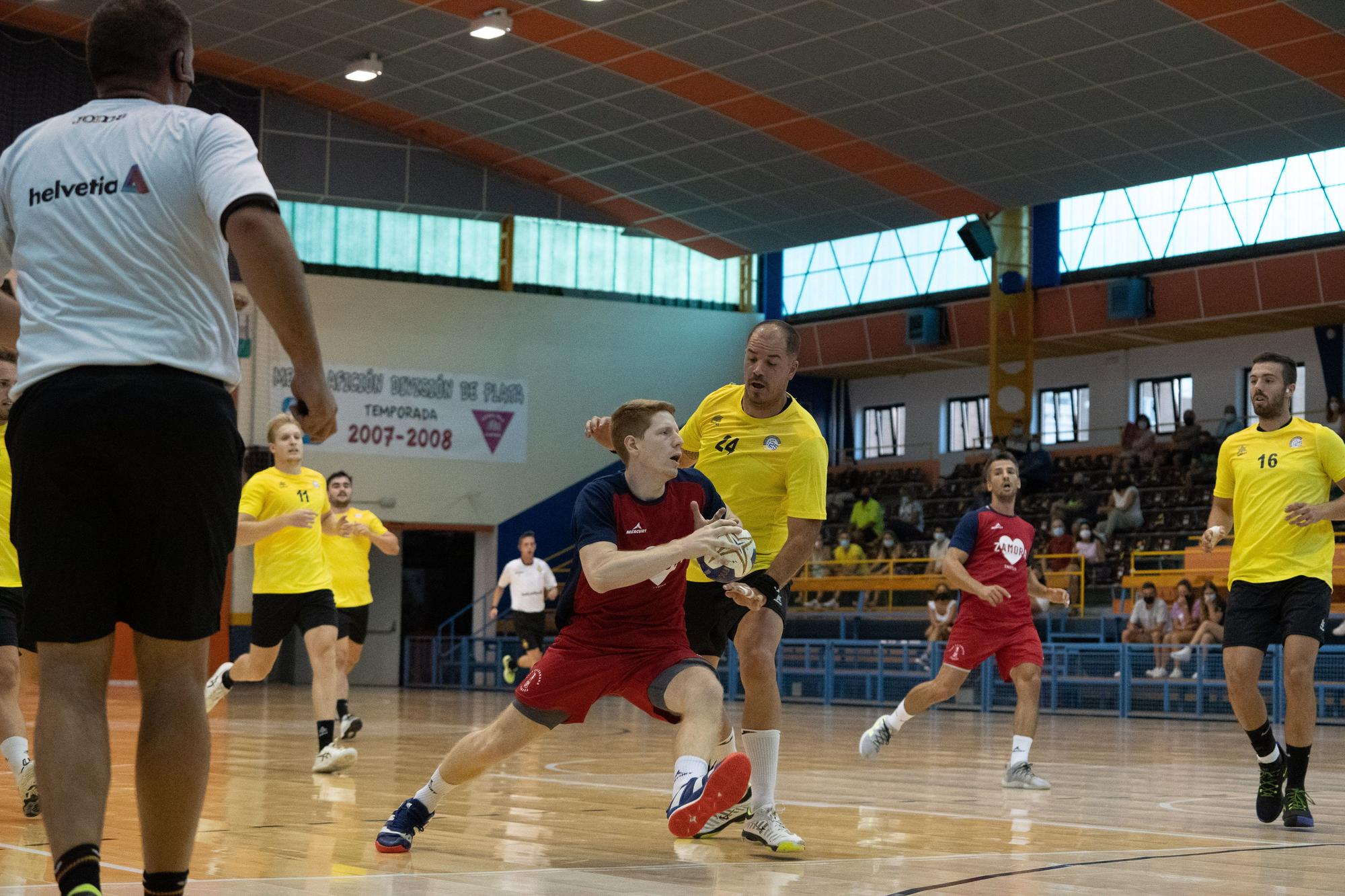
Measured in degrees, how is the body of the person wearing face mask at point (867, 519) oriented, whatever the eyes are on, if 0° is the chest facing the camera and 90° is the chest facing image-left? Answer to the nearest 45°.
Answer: approximately 0°

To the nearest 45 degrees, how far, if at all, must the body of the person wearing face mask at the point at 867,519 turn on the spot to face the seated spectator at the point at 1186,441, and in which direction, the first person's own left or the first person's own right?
approximately 90° to the first person's own left

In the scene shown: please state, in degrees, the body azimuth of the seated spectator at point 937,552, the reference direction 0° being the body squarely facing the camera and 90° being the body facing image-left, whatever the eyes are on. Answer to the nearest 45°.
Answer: approximately 45°

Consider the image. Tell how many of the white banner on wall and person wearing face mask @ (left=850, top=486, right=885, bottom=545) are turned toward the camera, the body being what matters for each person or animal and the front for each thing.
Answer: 2

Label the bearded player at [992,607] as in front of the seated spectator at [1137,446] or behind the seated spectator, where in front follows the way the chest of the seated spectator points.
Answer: in front

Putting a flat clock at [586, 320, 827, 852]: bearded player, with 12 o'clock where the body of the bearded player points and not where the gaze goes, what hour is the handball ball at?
The handball ball is roughly at 12 o'clock from the bearded player.

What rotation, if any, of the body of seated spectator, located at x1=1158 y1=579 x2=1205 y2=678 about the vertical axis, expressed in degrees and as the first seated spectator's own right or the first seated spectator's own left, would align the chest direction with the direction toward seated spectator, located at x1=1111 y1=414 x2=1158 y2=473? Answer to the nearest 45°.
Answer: approximately 135° to the first seated spectator's own right

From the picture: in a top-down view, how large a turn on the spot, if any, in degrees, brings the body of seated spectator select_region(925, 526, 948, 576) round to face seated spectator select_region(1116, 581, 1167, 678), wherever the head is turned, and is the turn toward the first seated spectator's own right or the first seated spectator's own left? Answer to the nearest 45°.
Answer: approximately 90° to the first seated spectator's own left

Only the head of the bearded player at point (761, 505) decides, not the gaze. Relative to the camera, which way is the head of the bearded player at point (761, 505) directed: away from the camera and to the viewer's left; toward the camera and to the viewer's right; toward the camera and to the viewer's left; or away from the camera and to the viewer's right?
toward the camera and to the viewer's left

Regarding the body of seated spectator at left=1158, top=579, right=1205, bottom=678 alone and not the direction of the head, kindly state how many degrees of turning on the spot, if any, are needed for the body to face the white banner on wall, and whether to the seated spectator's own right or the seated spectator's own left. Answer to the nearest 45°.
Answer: approximately 90° to the seated spectator's own right
